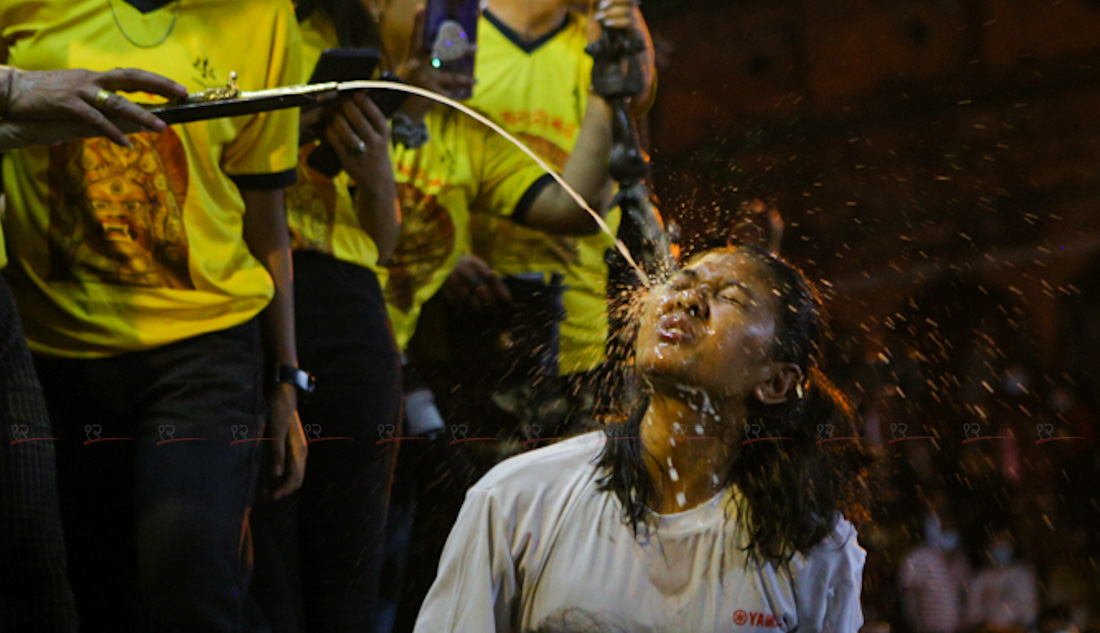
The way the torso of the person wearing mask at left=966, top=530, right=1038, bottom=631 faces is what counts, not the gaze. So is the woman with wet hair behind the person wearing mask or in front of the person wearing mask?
in front

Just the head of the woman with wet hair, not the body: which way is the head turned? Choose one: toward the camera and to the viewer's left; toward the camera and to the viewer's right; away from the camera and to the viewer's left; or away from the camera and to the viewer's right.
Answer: toward the camera and to the viewer's left

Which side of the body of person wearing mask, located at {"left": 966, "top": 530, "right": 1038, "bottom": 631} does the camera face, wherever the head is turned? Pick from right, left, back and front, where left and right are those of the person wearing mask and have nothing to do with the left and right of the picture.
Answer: front
